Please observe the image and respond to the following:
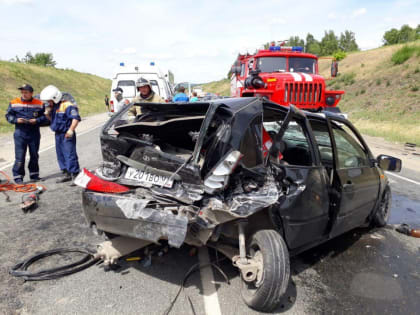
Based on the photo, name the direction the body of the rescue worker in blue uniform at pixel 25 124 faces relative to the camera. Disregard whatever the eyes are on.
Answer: toward the camera

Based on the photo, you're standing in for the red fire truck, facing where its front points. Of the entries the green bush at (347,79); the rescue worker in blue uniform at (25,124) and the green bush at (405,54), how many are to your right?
1

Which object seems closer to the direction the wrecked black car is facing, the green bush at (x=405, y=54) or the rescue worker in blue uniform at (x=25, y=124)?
the green bush

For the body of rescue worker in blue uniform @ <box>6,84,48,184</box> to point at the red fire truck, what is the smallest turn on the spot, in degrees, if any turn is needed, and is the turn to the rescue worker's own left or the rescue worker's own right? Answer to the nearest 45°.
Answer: approximately 90° to the rescue worker's own left

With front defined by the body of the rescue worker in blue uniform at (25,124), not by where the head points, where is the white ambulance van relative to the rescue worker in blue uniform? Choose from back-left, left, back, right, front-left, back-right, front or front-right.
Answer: back-left

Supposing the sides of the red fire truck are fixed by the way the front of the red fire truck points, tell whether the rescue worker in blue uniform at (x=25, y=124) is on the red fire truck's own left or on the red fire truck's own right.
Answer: on the red fire truck's own right

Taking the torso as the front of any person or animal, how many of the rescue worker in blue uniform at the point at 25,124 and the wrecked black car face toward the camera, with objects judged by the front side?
1

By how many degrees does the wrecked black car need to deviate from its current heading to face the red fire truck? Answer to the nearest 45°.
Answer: approximately 45° to its left

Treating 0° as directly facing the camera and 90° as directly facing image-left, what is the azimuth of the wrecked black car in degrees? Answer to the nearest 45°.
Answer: approximately 225°
